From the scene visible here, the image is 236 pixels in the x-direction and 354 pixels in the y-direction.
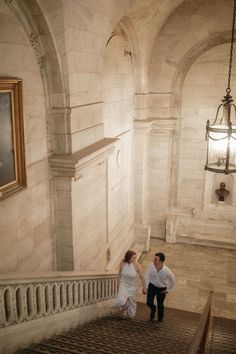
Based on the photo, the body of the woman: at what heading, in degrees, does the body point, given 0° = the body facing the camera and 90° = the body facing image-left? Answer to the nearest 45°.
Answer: approximately 0°

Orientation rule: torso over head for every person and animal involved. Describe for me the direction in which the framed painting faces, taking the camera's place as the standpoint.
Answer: facing the viewer and to the right of the viewer

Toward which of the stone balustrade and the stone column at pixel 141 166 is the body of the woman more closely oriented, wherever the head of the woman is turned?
the stone balustrade

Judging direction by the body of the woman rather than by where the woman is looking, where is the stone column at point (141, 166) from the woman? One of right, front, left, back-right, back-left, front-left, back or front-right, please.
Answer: back

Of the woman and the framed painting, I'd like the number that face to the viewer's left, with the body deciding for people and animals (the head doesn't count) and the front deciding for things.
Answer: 0
